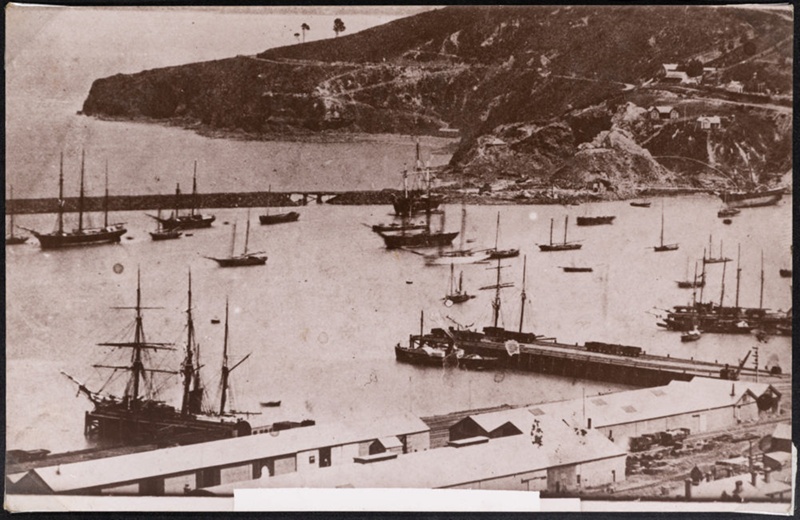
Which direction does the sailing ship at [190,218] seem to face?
to the viewer's left

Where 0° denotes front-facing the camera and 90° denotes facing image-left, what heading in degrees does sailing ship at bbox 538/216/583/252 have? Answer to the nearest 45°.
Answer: approximately 90°

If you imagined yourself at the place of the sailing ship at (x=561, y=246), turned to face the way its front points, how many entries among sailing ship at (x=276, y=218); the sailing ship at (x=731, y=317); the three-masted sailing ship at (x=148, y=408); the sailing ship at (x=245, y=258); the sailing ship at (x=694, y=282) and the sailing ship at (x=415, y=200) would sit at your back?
2

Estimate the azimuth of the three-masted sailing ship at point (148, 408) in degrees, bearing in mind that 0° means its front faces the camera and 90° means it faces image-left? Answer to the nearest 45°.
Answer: approximately 90°

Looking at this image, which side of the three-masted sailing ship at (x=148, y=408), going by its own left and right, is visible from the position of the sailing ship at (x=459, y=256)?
right

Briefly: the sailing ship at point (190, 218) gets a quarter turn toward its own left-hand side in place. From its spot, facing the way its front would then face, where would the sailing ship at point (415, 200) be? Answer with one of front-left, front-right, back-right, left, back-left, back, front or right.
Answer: left

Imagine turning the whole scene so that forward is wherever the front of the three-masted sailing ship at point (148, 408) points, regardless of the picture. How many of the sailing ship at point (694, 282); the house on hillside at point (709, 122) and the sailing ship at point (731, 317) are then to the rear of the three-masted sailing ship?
3

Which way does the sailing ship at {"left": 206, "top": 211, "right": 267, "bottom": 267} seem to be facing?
to the viewer's left

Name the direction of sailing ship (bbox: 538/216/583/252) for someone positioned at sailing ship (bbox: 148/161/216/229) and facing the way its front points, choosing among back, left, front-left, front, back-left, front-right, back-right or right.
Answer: back
